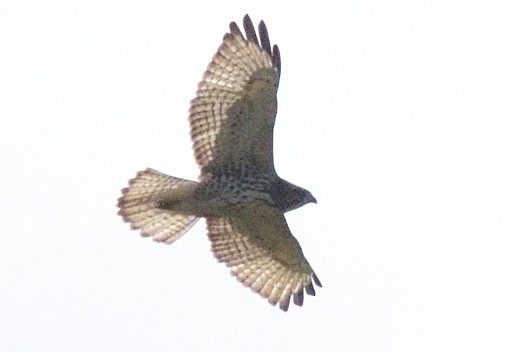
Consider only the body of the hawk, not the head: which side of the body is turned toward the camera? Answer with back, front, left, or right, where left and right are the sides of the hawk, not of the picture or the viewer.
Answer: right
